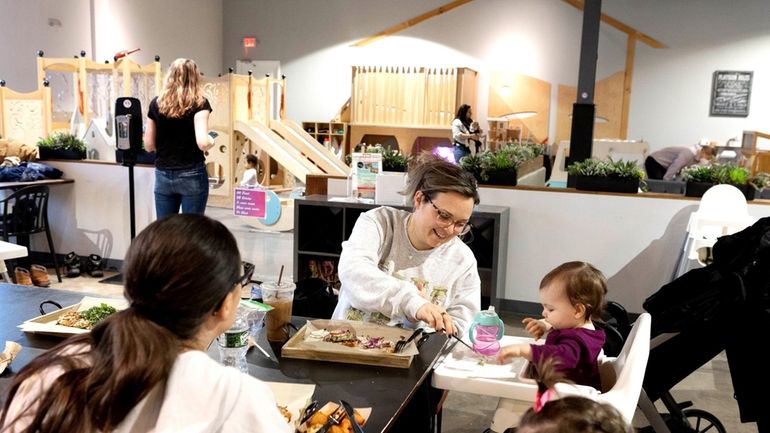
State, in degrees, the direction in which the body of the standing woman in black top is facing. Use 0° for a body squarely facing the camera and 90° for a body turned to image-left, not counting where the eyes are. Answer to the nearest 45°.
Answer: approximately 180°

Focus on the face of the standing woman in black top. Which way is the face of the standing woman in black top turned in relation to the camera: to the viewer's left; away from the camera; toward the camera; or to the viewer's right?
away from the camera

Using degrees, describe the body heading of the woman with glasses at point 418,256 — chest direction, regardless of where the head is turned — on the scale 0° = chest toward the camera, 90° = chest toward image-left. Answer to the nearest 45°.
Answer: approximately 315°

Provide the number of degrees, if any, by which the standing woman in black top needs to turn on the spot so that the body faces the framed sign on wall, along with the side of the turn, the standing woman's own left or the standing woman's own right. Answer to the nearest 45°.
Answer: approximately 45° to the standing woman's own right

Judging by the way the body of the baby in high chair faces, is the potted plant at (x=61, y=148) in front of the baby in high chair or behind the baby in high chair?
in front

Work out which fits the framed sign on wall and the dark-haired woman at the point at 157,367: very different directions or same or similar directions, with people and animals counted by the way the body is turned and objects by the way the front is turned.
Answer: very different directions

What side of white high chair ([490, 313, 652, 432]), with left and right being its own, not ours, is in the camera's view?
left

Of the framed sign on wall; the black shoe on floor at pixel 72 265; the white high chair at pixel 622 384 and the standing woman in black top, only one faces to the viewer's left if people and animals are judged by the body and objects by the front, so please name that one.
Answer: the white high chair

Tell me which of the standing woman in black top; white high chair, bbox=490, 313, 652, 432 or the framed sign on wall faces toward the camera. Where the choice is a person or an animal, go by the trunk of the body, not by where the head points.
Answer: the framed sign on wall

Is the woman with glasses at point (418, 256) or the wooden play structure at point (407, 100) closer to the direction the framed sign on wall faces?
the woman with glasses

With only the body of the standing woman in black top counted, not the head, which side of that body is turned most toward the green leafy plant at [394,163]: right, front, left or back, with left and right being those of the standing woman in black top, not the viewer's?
right

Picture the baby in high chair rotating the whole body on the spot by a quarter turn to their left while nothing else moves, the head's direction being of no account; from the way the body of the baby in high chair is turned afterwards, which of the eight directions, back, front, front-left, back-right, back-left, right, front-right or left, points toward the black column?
back

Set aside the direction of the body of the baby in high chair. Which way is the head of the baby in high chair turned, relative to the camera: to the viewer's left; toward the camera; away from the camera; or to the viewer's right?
to the viewer's left

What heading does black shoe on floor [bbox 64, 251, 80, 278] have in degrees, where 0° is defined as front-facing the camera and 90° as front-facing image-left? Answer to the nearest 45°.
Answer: approximately 0°
